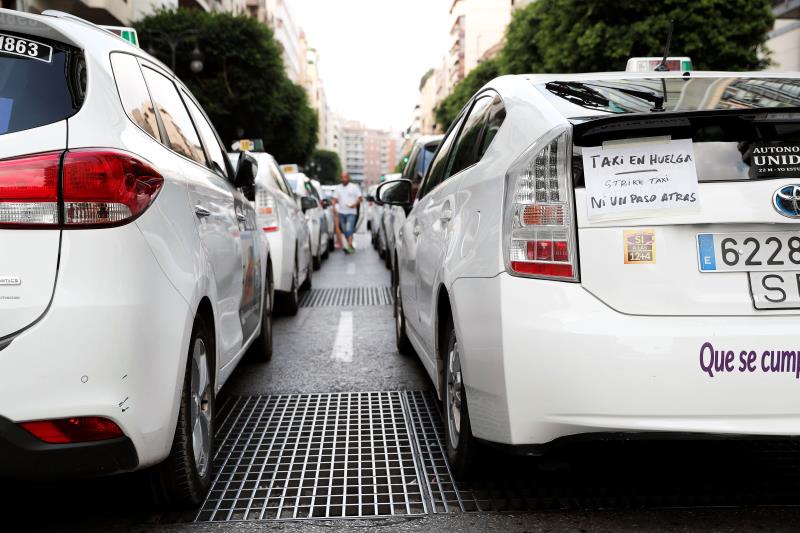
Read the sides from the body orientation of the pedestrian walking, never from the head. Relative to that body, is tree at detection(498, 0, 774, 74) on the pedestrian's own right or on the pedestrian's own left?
on the pedestrian's own left

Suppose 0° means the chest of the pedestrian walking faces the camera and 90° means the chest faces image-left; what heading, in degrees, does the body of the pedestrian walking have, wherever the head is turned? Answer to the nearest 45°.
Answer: approximately 0°

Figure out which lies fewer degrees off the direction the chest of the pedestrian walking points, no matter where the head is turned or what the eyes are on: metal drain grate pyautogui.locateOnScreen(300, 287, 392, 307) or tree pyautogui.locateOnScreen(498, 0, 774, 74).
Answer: the metal drain grate

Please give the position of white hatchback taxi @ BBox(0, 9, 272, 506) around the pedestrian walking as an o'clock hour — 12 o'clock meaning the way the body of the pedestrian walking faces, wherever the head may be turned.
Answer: The white hatchback taxi is roughly at 12 o'clock from the pedestrian walking.

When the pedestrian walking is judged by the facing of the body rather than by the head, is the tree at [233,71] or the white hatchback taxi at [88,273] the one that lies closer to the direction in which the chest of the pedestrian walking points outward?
the white hatchback taxi

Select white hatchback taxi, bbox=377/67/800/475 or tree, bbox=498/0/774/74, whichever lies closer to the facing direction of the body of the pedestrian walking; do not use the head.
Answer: the white hatchback taxi

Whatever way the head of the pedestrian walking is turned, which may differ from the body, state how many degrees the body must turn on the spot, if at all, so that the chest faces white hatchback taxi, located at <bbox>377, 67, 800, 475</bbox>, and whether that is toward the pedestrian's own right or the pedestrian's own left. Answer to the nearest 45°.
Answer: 0° — they already face it

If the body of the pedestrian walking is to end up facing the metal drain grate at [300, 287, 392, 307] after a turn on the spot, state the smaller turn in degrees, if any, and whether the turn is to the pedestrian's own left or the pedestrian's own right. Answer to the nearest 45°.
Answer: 0° — they already face it

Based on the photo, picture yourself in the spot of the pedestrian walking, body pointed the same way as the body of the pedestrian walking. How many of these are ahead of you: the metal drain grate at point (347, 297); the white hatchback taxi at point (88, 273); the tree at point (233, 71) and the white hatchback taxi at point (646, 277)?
3
